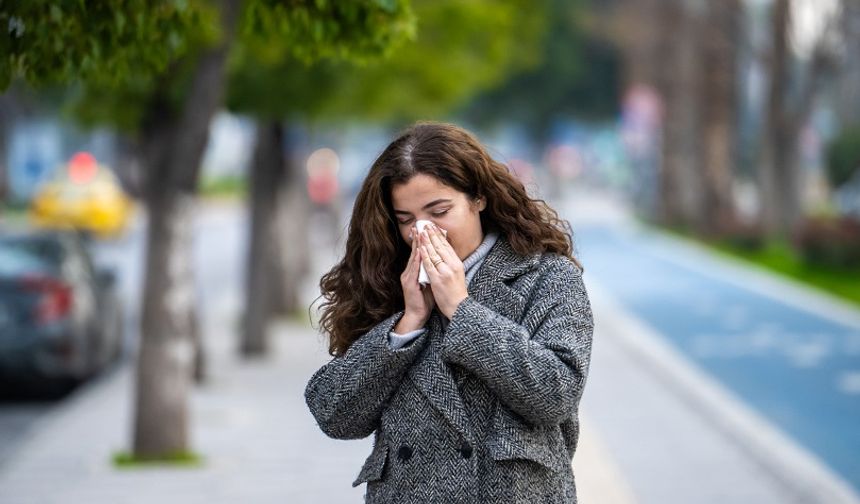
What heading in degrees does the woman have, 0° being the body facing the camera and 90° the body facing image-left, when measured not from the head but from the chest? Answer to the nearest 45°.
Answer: approximately 45°

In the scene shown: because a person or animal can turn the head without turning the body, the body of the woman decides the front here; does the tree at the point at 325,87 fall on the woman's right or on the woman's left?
on the woman's right

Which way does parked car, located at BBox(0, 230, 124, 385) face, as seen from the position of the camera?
facing away from the viewer and to the right of the viewer

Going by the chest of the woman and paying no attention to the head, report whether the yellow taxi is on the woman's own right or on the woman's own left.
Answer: on the woman's own right
